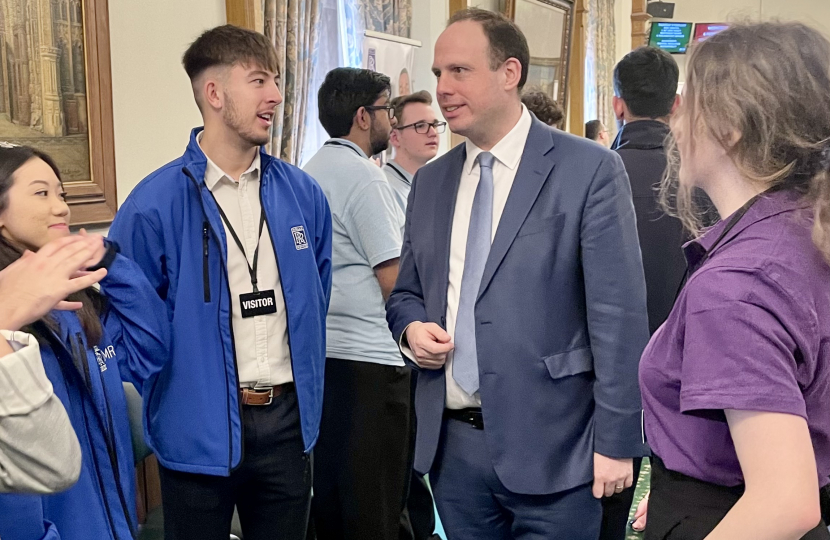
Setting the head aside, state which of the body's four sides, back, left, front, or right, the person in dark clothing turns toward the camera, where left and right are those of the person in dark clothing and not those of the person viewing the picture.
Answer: back

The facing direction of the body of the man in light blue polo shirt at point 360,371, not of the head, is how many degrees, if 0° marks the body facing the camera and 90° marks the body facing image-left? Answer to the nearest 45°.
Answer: approximately 225°

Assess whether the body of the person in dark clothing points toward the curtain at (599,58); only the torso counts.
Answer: yes

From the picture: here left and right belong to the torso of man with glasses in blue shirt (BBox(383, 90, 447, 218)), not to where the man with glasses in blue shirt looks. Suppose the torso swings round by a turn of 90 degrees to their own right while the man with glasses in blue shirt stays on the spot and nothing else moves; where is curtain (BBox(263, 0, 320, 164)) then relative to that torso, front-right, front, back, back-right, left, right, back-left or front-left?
right

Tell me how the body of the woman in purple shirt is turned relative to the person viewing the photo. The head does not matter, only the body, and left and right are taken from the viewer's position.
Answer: facing to the left of the viewer

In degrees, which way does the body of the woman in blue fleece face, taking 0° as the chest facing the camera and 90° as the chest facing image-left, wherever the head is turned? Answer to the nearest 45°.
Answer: approximately 315°

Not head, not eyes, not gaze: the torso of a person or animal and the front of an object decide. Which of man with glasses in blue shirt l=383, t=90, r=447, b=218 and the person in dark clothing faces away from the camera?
the person in dark clothing

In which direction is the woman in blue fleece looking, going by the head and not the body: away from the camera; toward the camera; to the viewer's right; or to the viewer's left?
to the viewer's right

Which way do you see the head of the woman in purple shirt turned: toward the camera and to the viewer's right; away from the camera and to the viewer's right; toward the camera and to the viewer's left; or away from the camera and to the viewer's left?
away from the camera and to the viewer's left

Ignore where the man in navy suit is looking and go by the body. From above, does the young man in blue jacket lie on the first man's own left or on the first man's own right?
on the first man's own right
